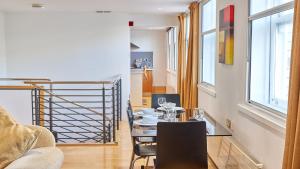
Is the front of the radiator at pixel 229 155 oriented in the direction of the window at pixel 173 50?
no

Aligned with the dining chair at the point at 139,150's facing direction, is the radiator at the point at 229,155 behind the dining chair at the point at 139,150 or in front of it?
in front

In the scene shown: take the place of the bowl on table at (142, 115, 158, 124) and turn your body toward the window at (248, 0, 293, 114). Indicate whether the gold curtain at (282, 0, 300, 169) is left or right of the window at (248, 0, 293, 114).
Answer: right

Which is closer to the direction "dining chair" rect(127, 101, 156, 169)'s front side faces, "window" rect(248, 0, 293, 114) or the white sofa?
the window

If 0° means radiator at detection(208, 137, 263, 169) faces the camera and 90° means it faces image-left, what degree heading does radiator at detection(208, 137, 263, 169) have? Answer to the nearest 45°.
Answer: approximately 45°

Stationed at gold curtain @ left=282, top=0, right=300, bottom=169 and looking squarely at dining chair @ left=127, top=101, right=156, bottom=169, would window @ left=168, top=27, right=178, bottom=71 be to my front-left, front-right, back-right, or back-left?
front-right

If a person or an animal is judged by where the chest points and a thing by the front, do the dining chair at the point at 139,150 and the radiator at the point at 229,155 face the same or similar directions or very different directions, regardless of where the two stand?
very different directions

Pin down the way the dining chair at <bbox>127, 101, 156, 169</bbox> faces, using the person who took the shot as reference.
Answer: facing to the right of the viewer

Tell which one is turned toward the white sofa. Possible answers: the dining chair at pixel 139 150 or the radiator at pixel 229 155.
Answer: the radiator

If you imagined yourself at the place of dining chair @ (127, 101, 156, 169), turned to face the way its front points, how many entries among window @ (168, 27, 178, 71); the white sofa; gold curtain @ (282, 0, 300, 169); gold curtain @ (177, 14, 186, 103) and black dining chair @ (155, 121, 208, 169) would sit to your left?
2

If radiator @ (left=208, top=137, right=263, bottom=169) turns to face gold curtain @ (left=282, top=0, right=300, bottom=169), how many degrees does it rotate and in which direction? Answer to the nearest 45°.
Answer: approximately 45° to its left

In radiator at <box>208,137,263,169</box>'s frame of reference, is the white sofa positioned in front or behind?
in front

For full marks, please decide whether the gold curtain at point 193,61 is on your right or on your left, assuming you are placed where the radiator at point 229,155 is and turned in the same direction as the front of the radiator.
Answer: on your right

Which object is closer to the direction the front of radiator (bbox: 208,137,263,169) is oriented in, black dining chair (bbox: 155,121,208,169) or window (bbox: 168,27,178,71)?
the black dining chair
